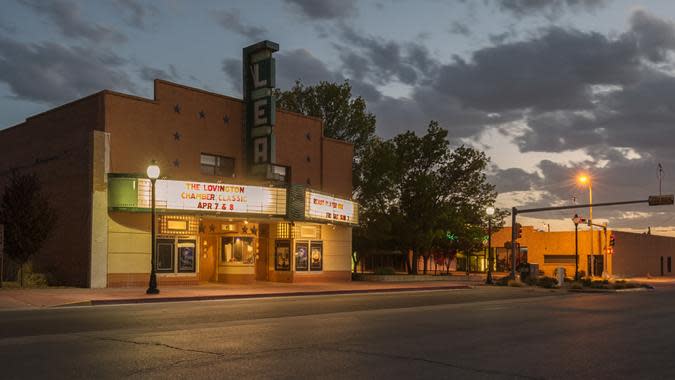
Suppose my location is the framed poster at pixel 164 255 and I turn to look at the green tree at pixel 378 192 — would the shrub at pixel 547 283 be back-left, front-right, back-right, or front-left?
front-right

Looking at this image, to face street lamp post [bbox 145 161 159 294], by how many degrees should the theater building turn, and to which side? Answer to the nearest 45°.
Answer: approximately 45° to its right

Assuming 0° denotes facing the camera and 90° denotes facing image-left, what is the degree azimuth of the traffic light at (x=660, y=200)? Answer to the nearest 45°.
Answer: approximately 180°

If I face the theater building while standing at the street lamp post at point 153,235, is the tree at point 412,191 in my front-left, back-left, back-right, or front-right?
front-right

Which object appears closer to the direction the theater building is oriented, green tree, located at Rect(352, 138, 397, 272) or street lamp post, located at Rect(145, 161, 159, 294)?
the street lamp post

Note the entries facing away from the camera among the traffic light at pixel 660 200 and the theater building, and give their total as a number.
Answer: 1

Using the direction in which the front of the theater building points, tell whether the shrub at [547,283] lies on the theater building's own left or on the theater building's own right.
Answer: on the theater building's own left
